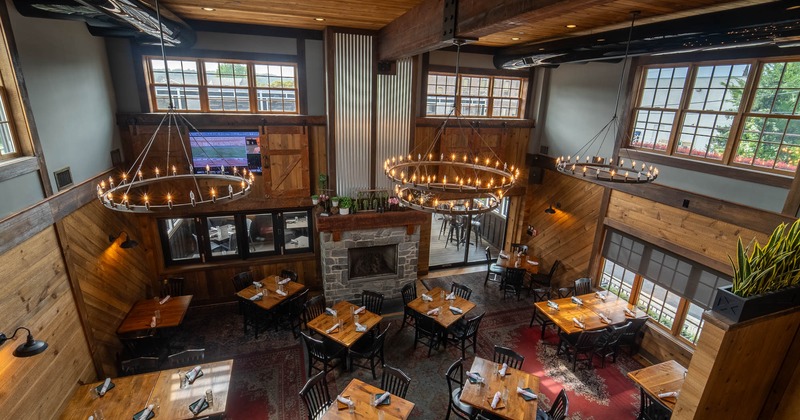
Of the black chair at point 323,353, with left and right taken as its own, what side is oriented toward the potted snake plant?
right

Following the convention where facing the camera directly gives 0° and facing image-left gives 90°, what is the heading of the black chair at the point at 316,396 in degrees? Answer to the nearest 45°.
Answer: approximately 315°

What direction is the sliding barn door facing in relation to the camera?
toward the camera

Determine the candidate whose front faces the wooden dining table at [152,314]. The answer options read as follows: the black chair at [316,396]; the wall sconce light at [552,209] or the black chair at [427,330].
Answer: the wall sconce light

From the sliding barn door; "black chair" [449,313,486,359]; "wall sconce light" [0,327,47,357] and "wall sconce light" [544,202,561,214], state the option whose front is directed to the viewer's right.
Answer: "wall sconce light" [0,327,47,357]

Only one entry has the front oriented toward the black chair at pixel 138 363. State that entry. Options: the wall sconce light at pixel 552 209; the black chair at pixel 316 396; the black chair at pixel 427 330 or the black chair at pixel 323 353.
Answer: the wall sconce light

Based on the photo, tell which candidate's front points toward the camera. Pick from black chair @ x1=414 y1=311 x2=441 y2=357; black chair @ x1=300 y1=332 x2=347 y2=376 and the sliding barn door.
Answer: the sliding barn door

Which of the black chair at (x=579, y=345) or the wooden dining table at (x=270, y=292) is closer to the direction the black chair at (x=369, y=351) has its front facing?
the wooden dining table

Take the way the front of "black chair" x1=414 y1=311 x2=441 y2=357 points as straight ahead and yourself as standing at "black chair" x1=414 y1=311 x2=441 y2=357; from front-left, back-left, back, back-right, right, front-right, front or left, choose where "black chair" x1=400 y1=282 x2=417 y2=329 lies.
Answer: left

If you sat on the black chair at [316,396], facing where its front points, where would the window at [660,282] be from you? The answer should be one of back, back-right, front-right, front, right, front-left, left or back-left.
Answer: front-left

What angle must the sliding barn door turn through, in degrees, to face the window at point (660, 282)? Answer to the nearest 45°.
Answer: approximately 45° to its left

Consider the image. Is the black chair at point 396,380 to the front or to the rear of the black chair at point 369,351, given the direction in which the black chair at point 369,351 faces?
to the rear

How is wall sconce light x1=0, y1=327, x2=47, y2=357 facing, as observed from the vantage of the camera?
facing to the right of the viewer

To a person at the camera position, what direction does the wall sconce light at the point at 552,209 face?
facing the viewer and to the left of the viewer

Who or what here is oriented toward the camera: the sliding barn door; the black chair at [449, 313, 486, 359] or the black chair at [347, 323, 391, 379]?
the sliding barn door

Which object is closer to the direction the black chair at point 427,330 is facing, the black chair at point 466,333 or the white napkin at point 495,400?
the black chair

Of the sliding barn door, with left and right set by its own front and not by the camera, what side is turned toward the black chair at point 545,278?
left

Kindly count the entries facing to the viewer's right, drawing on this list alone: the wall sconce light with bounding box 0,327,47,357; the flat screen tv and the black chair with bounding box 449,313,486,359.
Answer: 1
